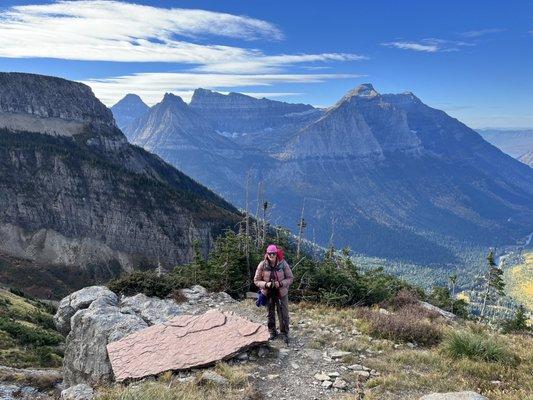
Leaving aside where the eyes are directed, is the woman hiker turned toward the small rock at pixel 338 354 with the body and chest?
no

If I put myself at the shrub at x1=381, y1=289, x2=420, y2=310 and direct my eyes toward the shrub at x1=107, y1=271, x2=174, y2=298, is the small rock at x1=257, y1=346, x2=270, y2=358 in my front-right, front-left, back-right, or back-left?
front-left

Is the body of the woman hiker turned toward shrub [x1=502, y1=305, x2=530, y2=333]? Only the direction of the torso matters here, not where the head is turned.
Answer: no

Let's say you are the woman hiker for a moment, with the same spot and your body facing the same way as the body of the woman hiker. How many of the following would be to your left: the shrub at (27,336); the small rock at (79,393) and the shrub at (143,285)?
0

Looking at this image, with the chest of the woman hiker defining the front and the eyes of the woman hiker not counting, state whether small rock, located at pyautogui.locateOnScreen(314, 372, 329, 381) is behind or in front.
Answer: in front

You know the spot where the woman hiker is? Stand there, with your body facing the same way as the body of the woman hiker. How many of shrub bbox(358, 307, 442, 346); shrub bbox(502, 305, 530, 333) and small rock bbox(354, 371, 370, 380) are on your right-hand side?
0

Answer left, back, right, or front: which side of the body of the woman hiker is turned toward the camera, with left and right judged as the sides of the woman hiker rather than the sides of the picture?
front

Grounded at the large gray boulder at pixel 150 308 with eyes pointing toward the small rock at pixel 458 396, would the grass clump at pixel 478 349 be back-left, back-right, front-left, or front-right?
front-left

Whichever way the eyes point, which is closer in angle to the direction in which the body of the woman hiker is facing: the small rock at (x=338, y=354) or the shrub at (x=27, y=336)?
the small rock

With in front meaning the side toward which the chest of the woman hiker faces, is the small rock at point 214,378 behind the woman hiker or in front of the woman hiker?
in front

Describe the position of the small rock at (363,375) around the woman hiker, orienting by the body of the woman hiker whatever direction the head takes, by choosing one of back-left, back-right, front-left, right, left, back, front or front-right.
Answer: front-left

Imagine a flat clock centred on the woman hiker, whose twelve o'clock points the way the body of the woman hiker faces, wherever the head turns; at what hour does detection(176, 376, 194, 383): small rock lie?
The small rock is roughly at 1 o'clock from the woman hiker.

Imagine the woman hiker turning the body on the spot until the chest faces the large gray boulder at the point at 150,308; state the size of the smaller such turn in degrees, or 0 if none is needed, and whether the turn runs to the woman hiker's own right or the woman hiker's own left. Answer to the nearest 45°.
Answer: approximately 135° to the woman hiker's own right

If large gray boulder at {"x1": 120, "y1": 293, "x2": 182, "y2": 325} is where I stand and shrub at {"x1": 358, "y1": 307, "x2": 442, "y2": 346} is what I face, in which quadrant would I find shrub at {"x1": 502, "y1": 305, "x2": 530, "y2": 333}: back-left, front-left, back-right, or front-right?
front-left

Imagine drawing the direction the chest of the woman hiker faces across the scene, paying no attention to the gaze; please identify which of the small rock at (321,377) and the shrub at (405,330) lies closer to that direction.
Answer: the small rock

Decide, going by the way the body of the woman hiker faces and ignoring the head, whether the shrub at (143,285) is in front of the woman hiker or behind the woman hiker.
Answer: behind
